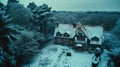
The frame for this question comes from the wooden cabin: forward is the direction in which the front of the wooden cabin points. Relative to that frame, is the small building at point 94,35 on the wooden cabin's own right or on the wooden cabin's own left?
on the wooden cabin's own left

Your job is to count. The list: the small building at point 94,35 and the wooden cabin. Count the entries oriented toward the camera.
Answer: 2

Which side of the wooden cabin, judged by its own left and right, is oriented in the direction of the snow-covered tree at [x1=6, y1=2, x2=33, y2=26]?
right

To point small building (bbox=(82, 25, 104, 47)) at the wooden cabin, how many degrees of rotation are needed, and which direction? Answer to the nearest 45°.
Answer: approximately 90° to its right

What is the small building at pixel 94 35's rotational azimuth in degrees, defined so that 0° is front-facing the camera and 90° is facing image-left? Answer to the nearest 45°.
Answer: approximately 0°

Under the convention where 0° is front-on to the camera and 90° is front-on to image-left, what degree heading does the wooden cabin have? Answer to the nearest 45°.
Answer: approximately 0°

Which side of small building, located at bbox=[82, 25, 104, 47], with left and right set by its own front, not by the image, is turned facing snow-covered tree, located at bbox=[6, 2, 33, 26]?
right
